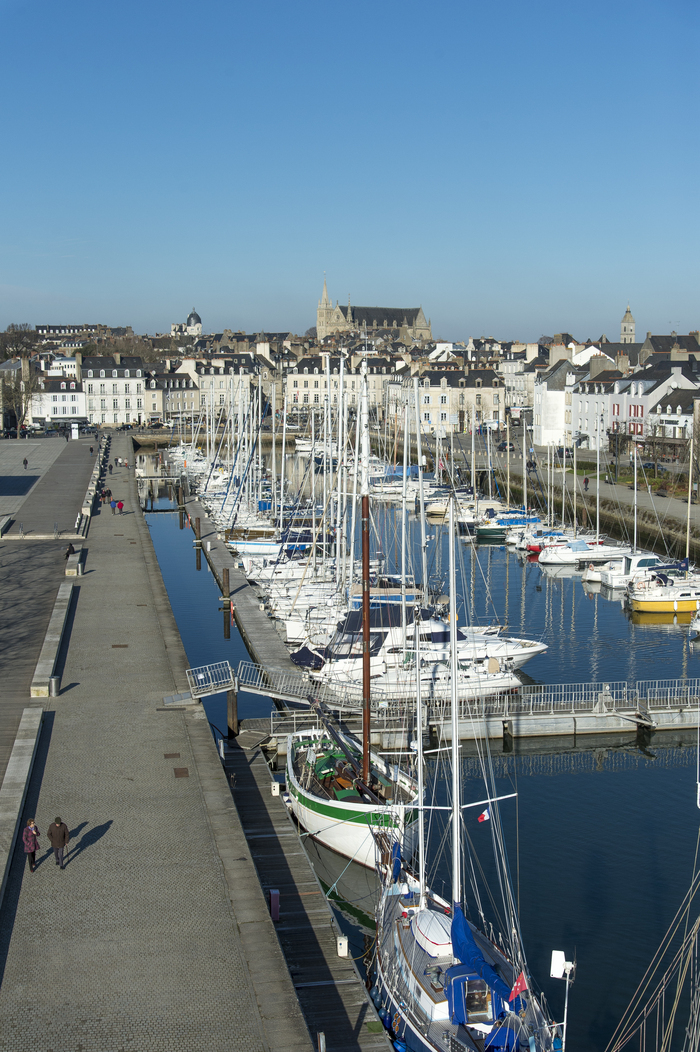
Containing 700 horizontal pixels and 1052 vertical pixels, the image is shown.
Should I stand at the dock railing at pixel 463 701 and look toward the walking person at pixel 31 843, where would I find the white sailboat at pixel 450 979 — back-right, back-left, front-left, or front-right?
front-left

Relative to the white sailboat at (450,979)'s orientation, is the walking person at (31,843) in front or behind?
in front

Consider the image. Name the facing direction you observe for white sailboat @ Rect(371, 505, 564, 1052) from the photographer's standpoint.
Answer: facing away from the viewer and to the left of the viewer

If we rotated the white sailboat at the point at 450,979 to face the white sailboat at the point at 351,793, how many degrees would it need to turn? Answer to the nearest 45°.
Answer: approximately 45° to its right

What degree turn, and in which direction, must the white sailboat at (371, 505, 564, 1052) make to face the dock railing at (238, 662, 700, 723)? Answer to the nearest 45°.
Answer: approximately 45° to its right
